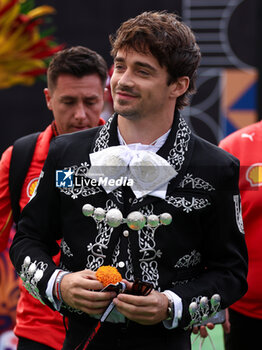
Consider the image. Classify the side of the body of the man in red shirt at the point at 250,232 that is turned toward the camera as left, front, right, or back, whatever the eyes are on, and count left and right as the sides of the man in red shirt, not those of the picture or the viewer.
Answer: front

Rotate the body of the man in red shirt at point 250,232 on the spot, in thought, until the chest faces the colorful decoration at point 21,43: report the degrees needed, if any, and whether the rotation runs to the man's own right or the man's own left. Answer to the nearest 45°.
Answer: approximately 135° to the man's own right

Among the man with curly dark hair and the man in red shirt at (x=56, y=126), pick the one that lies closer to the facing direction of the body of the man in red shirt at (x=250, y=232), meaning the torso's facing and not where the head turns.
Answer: the man with curly dark hair

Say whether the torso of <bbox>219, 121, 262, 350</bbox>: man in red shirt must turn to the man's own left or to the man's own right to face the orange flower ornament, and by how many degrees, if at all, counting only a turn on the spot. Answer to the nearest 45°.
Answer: approximately 45° to the man's own right

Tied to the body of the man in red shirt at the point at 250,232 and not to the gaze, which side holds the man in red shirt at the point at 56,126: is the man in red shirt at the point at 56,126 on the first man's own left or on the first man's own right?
on the first man's own right

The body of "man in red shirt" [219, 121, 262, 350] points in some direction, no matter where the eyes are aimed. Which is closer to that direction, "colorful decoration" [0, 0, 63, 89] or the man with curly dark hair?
the man with curly dark hair

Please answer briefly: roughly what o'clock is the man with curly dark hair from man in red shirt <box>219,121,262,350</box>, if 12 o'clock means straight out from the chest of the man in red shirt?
The man with curly dark hair is roughly at 1 o'clock from the man in red shirt.
